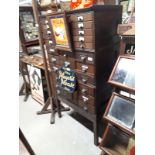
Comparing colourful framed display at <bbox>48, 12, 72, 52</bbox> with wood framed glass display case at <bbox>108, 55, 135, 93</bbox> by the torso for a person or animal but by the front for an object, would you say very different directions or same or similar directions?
same or similar directions

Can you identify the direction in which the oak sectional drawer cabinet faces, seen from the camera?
facing the viewer and to the left of the viewer

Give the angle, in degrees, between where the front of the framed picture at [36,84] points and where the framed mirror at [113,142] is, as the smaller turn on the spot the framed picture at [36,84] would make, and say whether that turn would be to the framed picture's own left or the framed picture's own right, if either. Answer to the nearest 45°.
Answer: approximately 45° to the framed picture's own left

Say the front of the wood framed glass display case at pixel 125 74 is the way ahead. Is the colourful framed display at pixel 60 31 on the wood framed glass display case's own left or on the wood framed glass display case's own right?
on the wood framed glass display case's own right

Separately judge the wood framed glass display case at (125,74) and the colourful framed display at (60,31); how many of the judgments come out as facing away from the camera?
0

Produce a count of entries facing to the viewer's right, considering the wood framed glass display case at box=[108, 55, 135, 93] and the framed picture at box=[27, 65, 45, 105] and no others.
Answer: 0

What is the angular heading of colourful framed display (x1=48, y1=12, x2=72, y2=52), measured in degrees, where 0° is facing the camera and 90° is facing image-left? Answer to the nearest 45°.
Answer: approximately 45°

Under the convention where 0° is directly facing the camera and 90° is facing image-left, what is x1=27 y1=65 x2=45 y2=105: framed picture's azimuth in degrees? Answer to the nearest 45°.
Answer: approximately 45°

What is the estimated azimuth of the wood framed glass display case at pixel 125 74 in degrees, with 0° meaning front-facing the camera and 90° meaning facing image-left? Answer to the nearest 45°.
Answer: approximately 45°
